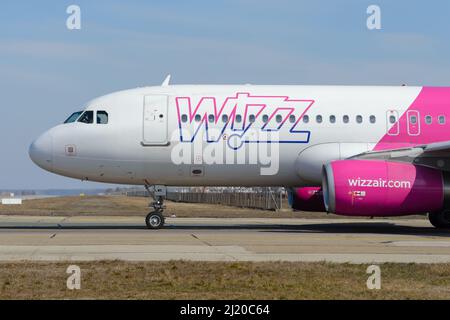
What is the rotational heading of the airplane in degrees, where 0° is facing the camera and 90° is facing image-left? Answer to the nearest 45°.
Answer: approximately 90°
